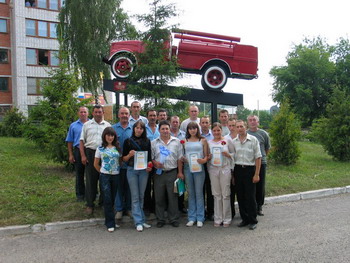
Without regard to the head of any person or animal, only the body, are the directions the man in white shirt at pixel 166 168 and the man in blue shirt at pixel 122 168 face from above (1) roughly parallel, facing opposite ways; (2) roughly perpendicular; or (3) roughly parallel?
roughly parallel

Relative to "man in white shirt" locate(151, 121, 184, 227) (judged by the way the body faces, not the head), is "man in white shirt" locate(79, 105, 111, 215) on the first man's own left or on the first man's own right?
on the first man's own right

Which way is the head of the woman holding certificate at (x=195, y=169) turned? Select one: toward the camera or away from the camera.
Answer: toward the camera

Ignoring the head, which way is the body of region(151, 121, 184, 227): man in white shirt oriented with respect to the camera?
toward the camera

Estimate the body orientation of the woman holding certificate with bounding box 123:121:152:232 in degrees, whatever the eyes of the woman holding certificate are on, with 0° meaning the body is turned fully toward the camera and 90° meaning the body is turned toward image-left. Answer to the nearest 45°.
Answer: approximately 0°

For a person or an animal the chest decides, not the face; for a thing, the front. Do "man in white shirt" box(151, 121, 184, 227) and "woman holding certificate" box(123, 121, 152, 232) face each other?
no

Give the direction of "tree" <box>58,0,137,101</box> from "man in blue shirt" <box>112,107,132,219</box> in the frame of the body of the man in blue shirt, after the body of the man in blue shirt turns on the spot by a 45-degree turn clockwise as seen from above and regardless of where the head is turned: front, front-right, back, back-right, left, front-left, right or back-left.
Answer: back-right

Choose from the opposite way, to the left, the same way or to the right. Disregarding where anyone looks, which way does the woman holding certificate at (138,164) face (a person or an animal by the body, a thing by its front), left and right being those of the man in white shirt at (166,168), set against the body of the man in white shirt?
the same way

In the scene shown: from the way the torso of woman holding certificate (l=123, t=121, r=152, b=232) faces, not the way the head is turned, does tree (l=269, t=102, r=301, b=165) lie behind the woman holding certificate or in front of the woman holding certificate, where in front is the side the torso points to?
behind

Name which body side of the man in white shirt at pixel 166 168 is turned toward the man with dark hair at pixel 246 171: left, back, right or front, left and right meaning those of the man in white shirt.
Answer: left

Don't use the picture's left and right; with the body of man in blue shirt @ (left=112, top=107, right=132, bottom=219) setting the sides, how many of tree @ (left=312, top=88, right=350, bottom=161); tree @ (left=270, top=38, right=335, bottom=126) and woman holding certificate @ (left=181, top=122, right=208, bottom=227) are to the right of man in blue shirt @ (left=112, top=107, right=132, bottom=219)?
0

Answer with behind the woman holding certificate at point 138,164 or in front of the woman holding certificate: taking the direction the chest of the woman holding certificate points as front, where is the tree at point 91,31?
behind
